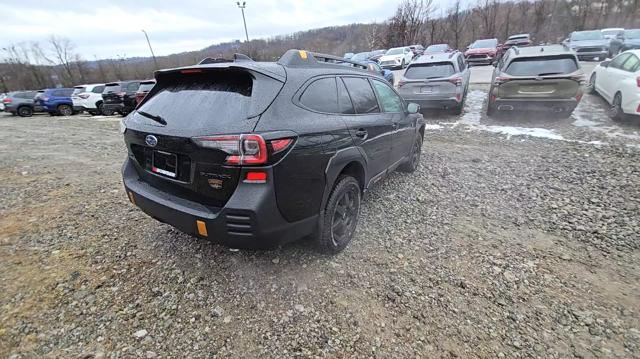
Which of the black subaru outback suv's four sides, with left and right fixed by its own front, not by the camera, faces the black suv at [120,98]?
left

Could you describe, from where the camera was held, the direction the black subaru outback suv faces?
facing away from the viewer and to the right of the viewer

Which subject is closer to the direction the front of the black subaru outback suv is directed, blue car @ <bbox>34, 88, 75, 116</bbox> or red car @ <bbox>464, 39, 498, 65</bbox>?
the red car

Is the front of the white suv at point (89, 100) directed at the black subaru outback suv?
no

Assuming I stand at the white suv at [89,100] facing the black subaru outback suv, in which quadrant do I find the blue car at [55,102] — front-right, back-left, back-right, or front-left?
back-right

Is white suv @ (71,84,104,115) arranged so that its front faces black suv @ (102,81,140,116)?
no

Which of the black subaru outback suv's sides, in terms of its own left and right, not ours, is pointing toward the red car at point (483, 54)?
front

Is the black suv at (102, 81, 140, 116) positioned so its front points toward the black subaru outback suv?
no

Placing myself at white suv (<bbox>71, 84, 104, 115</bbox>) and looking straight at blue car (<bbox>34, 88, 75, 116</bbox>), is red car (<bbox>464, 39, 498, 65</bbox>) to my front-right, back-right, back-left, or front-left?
back-right

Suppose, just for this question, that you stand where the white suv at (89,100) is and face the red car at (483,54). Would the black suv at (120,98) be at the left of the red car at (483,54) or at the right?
right

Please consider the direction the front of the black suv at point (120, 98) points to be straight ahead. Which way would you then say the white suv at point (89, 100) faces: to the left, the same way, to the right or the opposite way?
the same way
